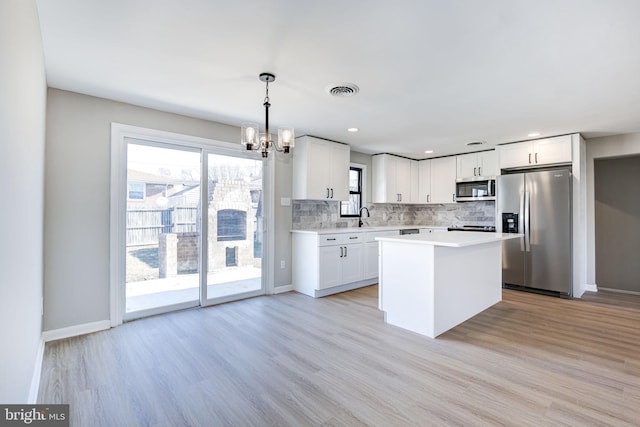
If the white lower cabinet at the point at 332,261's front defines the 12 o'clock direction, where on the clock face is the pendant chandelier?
The pendant chandelier is roughly at 2 o'clock from the white lower cabinet.

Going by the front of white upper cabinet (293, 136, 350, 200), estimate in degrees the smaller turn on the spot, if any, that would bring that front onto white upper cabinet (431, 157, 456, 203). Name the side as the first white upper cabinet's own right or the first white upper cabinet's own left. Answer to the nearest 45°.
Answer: approximately 90° to the first white upper cabinet's own left

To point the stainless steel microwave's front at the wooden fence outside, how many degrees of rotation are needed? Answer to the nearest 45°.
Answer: approximately 45° to its right

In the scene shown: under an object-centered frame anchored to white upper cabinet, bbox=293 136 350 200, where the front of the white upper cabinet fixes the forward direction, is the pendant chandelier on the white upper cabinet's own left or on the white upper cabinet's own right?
on the white upper cabinet's own right

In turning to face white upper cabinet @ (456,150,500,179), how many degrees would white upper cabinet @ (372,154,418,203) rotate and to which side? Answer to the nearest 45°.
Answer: approximately 45° to its left

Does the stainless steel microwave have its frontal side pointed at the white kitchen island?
yes

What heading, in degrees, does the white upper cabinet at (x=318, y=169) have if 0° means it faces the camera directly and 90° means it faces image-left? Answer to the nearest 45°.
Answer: approximately 315°

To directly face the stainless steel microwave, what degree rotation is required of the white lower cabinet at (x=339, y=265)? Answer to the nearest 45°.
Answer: approximately 90° to its left

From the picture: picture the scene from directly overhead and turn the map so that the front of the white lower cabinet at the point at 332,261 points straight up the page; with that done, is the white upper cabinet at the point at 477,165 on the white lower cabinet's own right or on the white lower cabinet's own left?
on the white lower cabinet's own left

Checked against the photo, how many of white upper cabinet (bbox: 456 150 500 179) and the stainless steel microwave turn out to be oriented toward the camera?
2

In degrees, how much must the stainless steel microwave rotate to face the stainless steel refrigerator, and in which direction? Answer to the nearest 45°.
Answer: approximately 45° to its left
